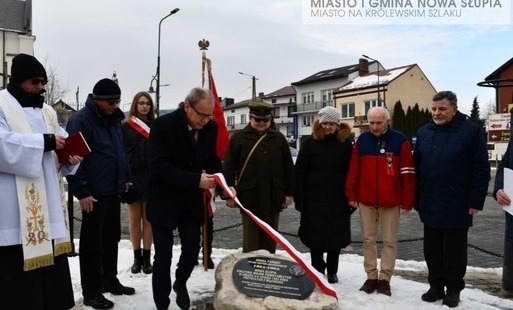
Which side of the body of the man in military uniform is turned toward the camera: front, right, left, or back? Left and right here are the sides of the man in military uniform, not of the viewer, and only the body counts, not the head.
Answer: front

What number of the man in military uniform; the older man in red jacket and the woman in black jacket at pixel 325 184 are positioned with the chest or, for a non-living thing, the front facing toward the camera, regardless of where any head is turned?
3

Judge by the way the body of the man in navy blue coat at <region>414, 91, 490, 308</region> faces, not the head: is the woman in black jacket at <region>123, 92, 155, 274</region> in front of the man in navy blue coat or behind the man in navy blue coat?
in front

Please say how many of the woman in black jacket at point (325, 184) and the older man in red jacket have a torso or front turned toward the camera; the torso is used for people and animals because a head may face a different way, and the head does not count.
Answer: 2

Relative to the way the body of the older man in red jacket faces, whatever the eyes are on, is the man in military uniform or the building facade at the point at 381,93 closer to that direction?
the man in military uniform

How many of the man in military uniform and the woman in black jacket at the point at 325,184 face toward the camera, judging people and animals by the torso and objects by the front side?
2

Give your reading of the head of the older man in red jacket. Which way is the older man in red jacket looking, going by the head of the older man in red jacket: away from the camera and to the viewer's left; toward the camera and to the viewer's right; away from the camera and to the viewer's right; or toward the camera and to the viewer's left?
toward the camera and to the viewer's left

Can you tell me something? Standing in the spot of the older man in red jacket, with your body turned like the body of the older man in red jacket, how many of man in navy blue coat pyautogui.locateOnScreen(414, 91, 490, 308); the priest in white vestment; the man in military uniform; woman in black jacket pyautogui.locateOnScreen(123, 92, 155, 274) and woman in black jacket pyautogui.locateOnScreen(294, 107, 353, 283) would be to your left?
1

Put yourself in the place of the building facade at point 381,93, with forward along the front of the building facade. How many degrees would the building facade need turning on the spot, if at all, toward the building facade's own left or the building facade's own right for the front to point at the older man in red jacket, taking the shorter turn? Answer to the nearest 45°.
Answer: approximately 45° to the building facade's own left

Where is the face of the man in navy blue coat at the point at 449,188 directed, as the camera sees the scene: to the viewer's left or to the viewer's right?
to the viewer's left

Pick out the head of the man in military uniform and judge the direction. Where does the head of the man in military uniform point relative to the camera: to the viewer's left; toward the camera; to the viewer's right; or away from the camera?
toward the camera

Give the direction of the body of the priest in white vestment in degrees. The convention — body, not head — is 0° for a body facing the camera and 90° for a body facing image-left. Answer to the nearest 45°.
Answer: approximately 315°

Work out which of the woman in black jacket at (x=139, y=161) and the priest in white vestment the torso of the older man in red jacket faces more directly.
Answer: the priest in white vestment

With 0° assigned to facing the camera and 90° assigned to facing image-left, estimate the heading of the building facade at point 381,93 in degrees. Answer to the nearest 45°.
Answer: approximately 45°

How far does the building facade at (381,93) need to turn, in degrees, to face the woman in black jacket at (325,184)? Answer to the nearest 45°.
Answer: approximately 45° to its left
